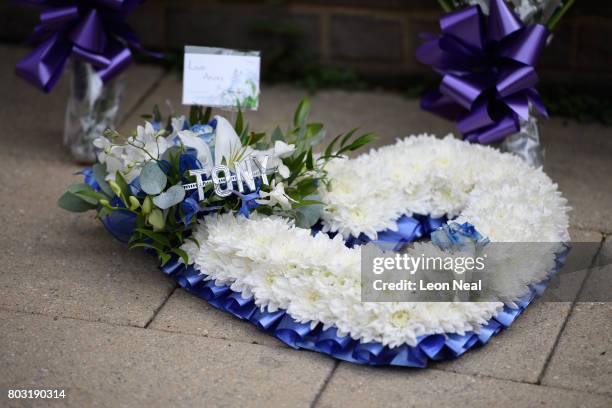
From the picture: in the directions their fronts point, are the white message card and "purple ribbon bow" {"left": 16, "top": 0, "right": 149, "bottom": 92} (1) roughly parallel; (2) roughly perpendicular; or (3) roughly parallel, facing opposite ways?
roughly parallel

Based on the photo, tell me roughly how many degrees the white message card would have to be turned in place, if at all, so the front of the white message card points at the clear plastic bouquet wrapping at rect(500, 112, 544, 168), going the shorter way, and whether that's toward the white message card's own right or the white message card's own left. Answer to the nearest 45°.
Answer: approximately 90° to the white message card's own left

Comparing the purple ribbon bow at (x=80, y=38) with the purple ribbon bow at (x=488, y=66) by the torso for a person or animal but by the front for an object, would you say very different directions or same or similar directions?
same or similar directions

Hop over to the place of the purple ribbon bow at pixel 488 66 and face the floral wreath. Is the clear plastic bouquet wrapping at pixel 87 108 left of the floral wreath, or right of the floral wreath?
right

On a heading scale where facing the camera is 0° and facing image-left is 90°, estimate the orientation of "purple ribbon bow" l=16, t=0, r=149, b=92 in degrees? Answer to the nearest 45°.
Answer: approximately 0°

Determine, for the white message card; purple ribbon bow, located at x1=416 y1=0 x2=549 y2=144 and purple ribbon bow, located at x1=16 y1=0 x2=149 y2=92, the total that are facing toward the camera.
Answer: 3

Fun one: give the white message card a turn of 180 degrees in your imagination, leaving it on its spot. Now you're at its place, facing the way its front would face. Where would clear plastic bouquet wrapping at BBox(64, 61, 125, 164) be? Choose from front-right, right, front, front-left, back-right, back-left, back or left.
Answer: front-left

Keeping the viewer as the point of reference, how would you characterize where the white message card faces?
facing the viewer

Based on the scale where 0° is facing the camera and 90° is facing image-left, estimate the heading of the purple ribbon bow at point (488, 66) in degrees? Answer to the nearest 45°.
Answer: approximately 0°

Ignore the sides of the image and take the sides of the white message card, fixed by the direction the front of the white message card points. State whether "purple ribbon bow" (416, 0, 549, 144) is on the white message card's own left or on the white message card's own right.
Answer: on the white message card's own left

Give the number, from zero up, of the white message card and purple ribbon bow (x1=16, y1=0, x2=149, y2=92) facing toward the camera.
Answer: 2

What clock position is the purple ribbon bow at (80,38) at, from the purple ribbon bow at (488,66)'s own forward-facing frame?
the purple ribbon bow at (80,38) is roughly at 3 o'clock from the purple ribbon bow at (488,66).

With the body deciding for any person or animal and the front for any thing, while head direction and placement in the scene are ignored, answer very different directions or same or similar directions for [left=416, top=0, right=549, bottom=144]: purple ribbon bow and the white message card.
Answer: same or similar directions

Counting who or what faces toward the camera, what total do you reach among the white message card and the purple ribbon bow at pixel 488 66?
2
